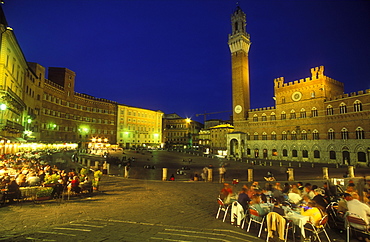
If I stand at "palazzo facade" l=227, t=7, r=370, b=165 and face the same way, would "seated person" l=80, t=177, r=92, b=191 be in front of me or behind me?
in front

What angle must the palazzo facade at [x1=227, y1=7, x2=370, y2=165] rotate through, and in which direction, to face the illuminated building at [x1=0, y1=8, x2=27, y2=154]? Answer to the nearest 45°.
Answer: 0° — it already faces it

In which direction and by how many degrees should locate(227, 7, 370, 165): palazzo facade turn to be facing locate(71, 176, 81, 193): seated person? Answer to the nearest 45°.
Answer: approximately 45° to its left

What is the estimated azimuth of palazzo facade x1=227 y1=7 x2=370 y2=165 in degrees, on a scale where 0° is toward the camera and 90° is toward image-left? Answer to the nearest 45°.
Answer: approximately 45°

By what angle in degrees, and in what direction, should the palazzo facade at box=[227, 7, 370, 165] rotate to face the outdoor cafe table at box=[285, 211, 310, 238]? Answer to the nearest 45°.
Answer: approximately 45° to its left

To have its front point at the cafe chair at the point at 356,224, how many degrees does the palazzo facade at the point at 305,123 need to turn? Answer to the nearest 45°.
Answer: approximately 45° to its left

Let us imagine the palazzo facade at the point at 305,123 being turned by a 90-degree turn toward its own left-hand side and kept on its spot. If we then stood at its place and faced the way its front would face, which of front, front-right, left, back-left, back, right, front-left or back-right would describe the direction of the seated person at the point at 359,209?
front-right

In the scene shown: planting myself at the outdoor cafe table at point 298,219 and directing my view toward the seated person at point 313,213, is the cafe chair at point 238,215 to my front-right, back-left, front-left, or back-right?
back-left

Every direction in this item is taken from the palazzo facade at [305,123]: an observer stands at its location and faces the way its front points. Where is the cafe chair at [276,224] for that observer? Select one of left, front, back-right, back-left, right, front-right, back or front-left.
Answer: front-left
